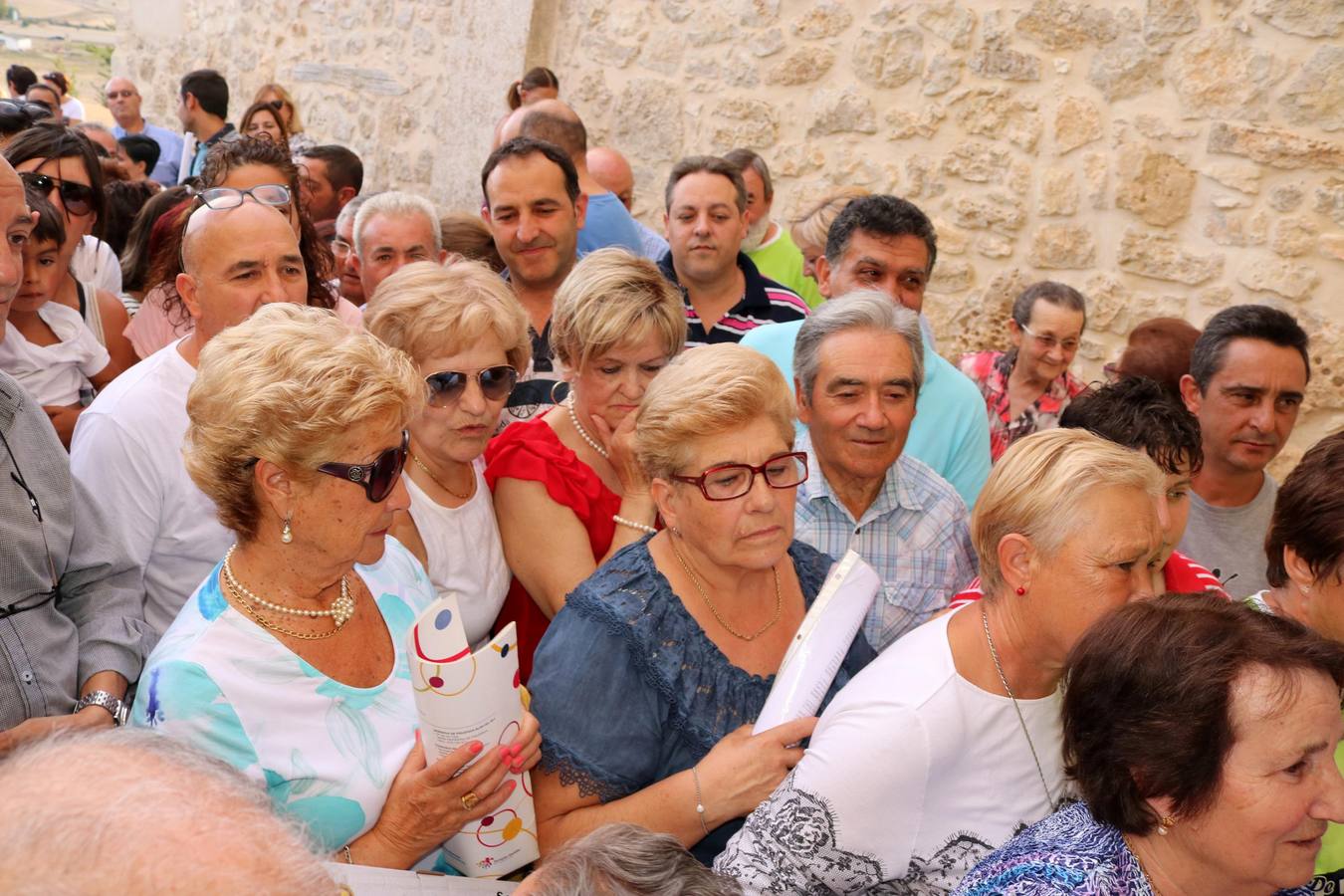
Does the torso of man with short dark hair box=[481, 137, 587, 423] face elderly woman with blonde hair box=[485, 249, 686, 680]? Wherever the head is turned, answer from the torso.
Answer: yes

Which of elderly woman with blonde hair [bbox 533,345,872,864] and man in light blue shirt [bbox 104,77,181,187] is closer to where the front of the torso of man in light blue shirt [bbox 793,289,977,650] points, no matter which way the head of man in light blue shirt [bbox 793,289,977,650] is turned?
the elderly woman with blonde hair

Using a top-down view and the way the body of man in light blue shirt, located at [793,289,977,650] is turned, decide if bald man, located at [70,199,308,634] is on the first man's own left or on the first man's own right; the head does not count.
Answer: on the first man's own right

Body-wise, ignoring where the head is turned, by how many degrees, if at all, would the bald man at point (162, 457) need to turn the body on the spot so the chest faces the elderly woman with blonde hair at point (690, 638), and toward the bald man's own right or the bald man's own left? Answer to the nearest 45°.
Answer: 0° — they already face them

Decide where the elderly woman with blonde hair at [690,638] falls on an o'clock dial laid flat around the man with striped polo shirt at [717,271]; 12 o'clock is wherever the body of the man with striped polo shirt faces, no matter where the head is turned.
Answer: The elderly woman with blonde hair is roughly at 12 o'clock from the man with striped polo shirt.

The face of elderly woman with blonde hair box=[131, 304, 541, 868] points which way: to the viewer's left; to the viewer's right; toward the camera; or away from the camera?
to the viewer's right

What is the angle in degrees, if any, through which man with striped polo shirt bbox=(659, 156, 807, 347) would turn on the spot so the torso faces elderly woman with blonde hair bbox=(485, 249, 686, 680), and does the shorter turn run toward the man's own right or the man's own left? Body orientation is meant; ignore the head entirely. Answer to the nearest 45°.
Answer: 0° — they already face them

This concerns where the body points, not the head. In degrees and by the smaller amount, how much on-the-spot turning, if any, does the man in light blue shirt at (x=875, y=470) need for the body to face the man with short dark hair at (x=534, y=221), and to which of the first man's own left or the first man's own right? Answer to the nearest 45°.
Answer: approximately 135° to the first man's own right

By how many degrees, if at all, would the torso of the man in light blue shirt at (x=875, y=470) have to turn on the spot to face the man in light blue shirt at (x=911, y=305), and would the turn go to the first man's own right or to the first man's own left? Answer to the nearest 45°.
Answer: approximately 180°
